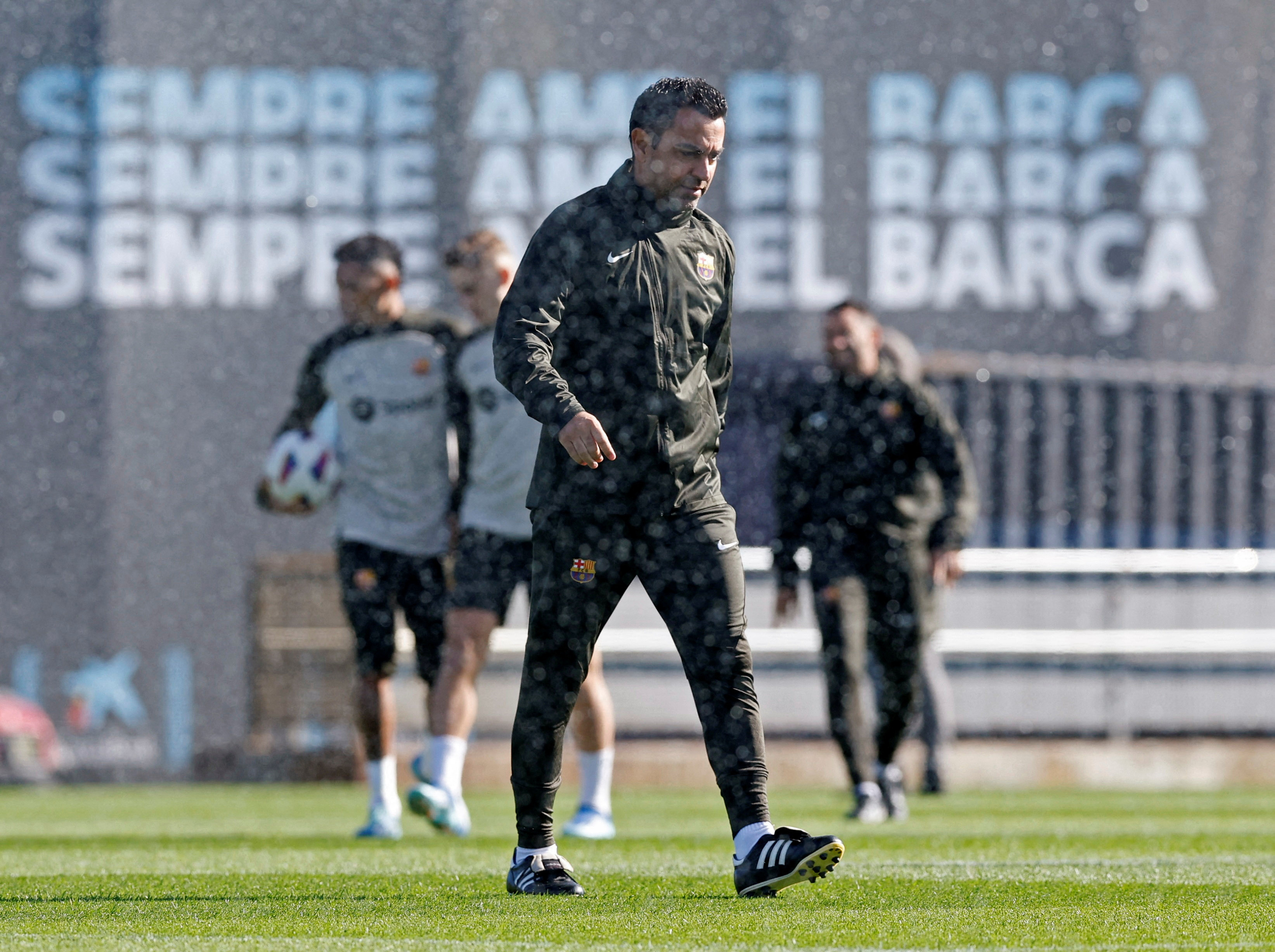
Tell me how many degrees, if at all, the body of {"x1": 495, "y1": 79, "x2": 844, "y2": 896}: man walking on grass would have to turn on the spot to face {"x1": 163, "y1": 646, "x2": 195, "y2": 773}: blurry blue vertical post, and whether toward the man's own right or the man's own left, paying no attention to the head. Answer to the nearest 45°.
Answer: approximately 135° to the man's own left

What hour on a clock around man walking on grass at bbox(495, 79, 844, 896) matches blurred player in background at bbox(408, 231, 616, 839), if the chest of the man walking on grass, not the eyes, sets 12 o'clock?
The blurred player in background is roughly at 7 o'clock from the man walking on grass.

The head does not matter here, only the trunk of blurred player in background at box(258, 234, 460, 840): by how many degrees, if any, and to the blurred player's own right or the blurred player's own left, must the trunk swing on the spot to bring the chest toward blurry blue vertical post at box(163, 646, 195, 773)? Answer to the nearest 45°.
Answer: approximately 180°

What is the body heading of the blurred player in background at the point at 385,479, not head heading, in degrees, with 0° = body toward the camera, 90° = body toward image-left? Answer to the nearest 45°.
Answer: approximately 0°

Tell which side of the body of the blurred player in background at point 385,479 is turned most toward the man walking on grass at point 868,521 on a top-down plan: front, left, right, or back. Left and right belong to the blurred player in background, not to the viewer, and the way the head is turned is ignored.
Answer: left

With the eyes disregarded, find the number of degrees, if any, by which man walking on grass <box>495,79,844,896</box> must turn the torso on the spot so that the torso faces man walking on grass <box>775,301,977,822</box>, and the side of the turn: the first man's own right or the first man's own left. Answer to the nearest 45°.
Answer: approximately 135° to the first man's own left

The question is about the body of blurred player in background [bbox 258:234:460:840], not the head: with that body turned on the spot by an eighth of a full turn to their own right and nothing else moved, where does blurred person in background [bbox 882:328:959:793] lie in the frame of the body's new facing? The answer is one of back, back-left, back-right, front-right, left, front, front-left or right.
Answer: back

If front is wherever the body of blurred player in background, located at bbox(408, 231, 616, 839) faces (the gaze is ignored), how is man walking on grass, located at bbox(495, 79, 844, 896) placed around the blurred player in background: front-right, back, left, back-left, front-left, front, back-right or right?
front-left

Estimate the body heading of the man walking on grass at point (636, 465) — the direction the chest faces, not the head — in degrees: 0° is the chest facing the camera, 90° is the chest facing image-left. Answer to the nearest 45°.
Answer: approximately 315°

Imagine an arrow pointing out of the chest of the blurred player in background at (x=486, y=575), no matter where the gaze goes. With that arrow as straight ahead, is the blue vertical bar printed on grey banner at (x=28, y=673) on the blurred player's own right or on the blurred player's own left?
on the blurred player's own right
